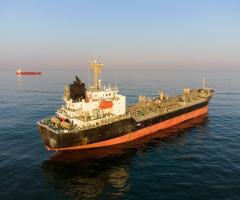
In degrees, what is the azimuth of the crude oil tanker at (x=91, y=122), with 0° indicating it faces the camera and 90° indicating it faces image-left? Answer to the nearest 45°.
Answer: approximately 225°
